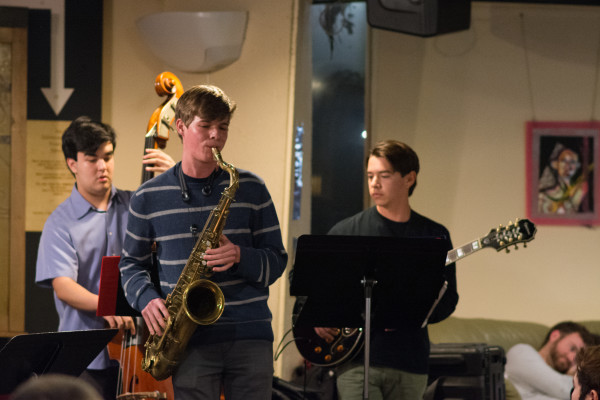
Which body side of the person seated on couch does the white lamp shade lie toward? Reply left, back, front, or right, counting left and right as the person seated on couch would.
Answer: right

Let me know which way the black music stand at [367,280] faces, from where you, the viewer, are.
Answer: facing away from the viewer

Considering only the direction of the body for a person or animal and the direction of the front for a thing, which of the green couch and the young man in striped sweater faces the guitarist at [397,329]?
the green couch

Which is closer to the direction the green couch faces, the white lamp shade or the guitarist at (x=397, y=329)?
the guitarist
